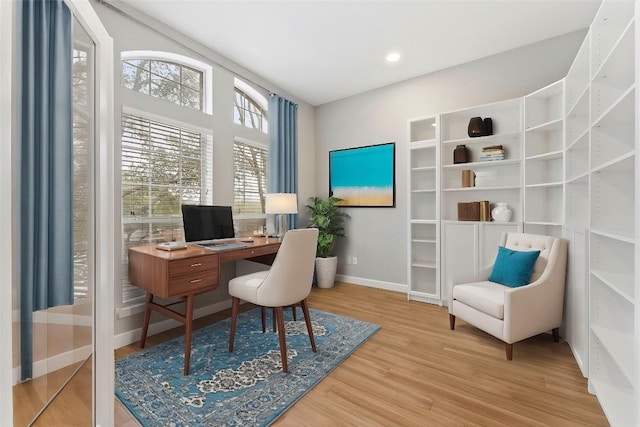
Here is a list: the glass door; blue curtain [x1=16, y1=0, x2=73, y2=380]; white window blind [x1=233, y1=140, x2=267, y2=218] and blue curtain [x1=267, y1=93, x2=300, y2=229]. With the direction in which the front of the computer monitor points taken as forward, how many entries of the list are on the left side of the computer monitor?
2

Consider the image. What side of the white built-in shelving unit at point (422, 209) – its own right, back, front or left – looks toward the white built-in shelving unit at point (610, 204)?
left

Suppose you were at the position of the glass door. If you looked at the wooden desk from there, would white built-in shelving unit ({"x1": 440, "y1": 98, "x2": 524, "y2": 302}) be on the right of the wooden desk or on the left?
right

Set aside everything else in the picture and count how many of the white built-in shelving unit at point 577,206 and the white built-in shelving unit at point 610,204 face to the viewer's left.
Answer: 2

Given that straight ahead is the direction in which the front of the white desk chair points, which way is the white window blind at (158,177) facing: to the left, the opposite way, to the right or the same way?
the opposite way

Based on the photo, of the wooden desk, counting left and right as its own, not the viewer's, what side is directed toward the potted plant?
left

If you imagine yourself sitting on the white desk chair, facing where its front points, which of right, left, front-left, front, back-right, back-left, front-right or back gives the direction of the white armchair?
back-right

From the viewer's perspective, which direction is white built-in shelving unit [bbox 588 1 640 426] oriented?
to the viewer's left

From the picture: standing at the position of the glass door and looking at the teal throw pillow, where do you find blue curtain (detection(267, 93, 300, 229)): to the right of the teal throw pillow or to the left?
left

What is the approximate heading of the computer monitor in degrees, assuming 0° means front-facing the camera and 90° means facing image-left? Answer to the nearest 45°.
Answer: approximately 315°

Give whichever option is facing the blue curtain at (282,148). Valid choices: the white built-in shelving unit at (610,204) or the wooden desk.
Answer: the white built-in shelving unit

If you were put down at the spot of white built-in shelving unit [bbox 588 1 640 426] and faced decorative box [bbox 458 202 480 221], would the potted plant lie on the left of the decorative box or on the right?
left
